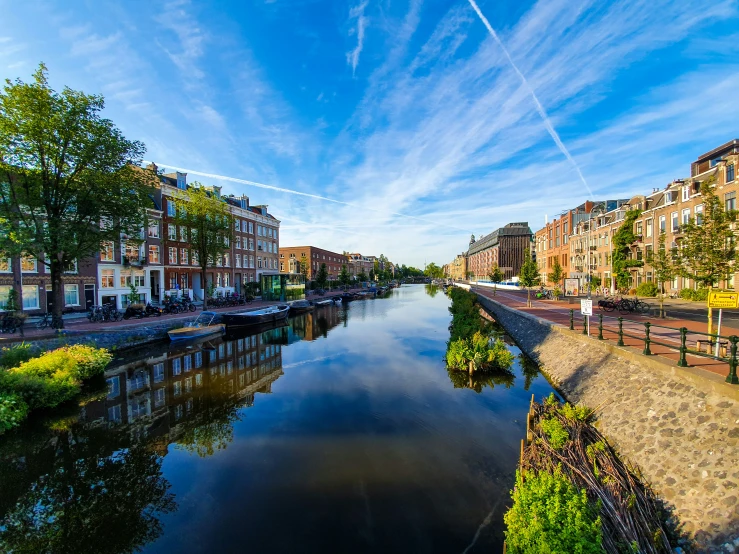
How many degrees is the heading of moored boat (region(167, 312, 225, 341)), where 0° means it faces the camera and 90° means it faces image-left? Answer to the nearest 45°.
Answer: approximately 45°

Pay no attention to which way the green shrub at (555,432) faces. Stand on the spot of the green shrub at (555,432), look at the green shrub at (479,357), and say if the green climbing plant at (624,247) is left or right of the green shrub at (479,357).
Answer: right

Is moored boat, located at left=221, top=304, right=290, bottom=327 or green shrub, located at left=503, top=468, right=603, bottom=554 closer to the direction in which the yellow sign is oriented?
the green shrub

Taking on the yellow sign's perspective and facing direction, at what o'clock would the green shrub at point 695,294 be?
The green shrub is roughly at 6 o'clock from the yellow sign.

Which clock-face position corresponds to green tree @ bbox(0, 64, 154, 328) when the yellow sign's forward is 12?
The green tree is roughly at 2 o'clock from the yellow sign.

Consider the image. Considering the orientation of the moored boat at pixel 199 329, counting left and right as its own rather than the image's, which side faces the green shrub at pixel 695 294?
left

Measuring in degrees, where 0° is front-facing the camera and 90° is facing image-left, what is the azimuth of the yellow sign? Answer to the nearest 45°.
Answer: approximately 0°

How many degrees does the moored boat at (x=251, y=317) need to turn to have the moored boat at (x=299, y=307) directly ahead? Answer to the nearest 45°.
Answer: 0° — it already faces it
